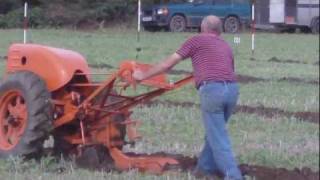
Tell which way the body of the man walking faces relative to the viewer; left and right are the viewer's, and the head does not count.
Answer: facing away from the viewer and to the left of the viewer

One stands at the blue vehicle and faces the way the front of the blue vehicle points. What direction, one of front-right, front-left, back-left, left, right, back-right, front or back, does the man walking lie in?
front-left

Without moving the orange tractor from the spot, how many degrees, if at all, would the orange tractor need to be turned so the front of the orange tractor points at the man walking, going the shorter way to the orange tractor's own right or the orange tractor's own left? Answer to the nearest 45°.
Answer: approximately 180°

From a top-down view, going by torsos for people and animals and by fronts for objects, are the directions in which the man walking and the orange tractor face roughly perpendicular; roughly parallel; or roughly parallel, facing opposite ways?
roughly parallel

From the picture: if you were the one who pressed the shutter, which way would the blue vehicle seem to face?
facing the viewer and to the left of the viewer

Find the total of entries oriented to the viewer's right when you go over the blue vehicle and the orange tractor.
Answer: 0

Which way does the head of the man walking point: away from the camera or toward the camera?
away from the camera

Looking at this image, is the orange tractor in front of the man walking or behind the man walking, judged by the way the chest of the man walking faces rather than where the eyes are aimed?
in front

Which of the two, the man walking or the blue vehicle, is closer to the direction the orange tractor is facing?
the blue vehicle

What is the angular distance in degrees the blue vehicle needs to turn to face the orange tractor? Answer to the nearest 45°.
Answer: approximately 45° to its left

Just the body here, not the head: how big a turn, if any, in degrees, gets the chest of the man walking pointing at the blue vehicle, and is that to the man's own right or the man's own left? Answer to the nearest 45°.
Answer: approximately 45° to the man's own right

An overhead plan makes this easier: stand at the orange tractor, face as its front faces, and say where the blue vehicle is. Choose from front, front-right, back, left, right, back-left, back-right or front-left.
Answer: front-right

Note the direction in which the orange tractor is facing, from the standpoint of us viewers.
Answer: facing away from the viewer and to the left of the viewer
